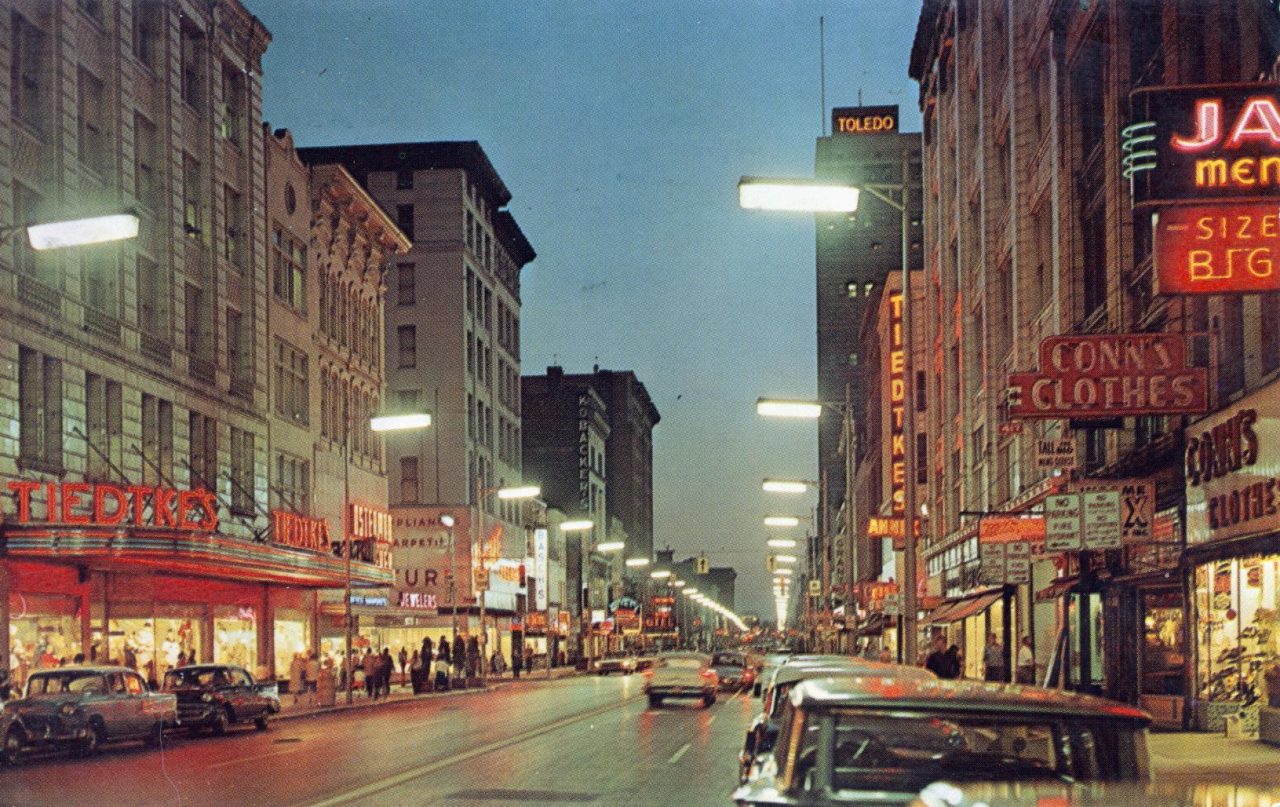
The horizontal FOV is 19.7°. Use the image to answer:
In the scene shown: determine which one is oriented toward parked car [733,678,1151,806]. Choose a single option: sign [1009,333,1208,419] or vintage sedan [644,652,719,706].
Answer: the sign

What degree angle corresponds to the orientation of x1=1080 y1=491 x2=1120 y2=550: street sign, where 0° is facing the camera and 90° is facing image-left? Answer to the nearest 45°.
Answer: approximately 0°

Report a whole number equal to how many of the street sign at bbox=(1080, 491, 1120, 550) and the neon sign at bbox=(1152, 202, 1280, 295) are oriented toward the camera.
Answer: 2

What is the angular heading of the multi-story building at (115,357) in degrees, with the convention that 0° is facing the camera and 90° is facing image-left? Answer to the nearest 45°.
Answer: approximately 315°

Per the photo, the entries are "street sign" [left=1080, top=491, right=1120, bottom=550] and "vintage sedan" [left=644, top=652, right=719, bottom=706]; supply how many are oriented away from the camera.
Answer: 1

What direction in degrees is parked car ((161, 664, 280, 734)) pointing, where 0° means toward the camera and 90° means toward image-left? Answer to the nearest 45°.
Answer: approximately 45°

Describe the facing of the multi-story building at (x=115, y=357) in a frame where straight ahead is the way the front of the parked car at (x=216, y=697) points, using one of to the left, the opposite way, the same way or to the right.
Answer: to the left

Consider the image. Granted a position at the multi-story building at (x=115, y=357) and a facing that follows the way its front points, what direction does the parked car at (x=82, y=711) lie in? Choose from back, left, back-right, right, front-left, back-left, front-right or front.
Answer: front-right
